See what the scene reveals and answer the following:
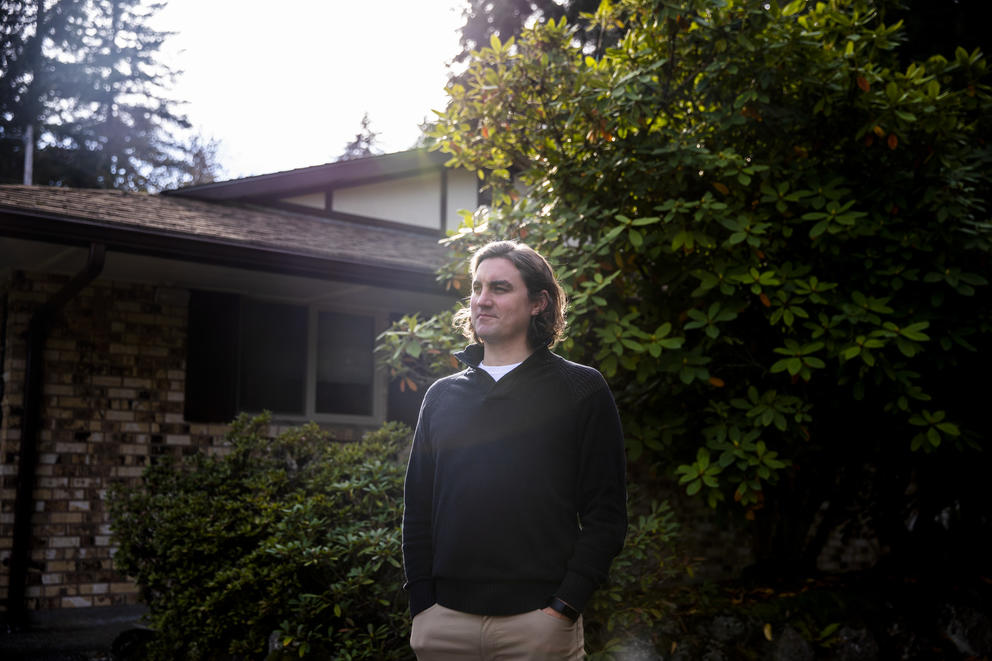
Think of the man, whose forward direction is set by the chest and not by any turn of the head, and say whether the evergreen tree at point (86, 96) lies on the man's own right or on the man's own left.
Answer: on the man's own right

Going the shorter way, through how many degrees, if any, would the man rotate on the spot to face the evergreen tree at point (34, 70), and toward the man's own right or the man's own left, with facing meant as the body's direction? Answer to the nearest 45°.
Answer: approximately 90° to the man's own right

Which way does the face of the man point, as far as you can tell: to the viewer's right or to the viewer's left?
to the viewer's left

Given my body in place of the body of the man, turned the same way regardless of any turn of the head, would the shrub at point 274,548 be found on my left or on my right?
on my right

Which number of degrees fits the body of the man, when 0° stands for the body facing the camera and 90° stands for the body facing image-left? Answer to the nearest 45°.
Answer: approximately 45°
